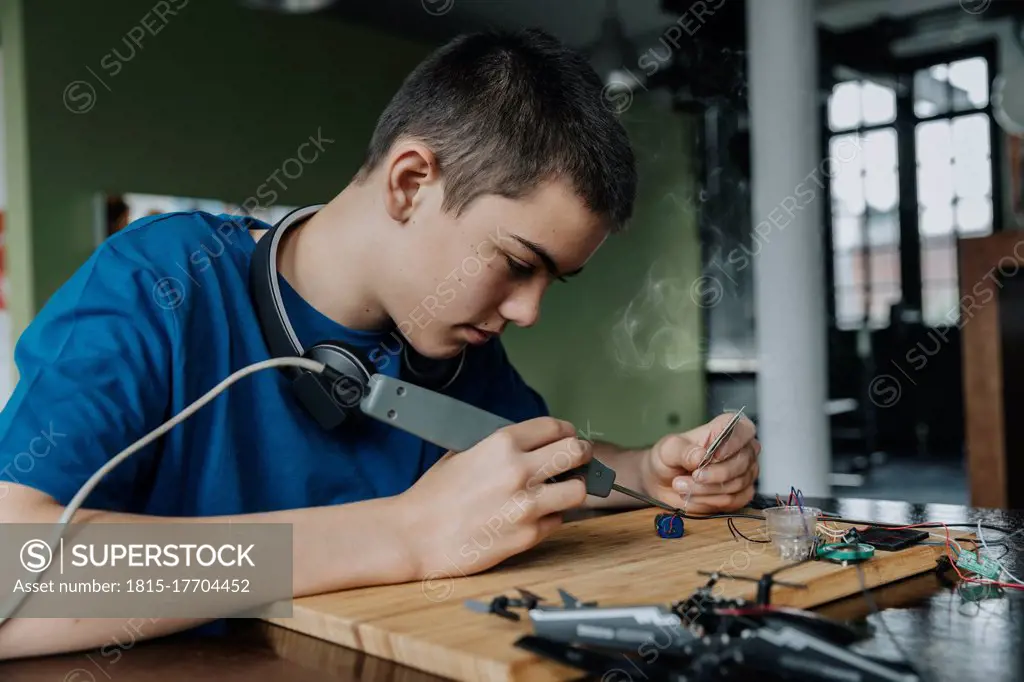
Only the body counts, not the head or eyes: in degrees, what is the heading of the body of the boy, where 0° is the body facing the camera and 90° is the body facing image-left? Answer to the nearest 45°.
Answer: approximately 315°
